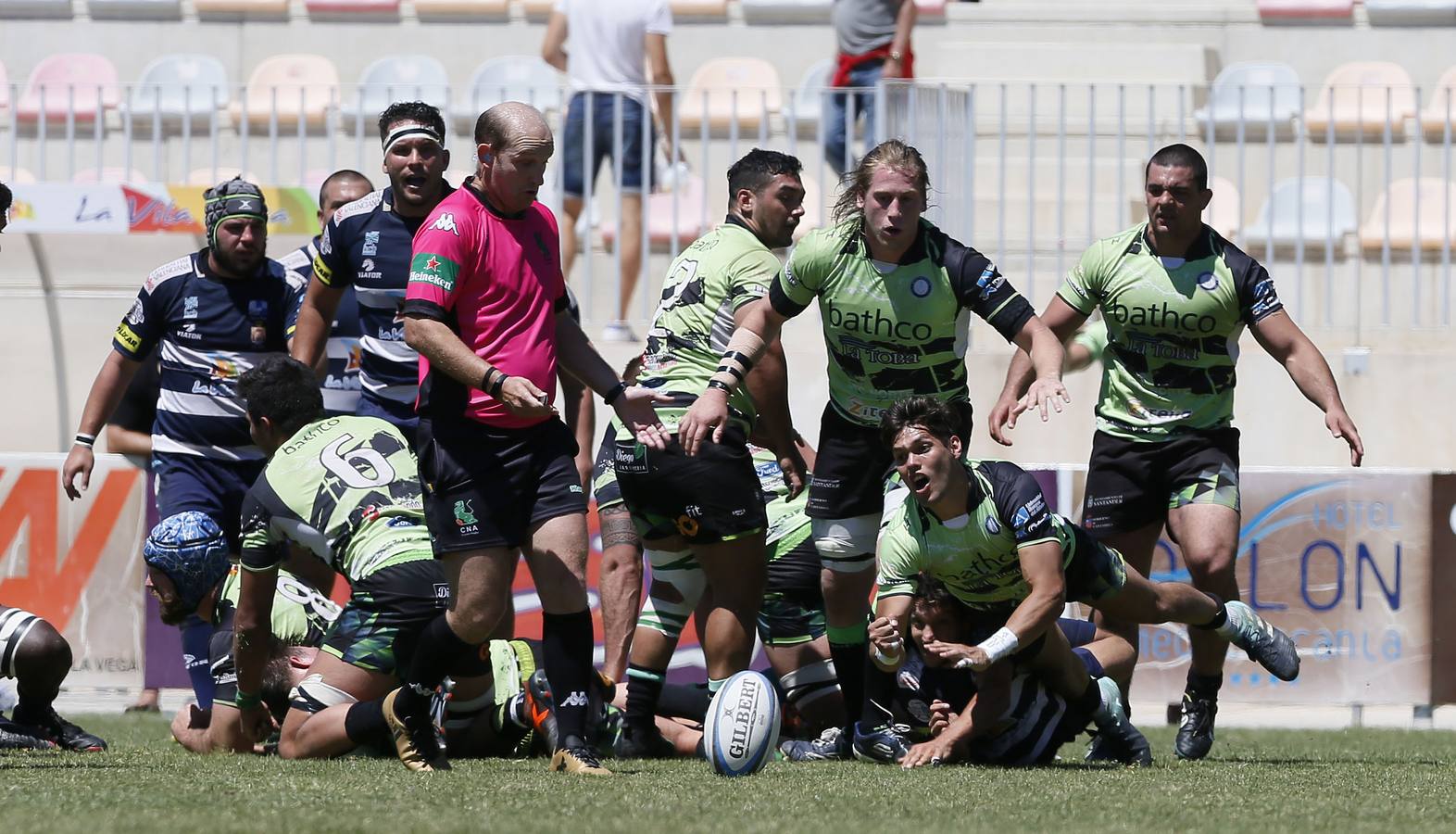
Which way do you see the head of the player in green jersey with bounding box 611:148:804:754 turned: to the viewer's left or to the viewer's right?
to the viewer's right

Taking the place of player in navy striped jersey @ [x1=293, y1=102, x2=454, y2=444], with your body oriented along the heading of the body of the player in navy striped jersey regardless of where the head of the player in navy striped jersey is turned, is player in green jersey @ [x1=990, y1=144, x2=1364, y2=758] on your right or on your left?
on your left

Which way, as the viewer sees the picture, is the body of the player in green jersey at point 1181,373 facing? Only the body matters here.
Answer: toward the camera

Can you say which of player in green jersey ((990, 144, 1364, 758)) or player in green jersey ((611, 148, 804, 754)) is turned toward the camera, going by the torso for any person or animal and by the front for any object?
player in green jersey ((990, 144, 1364, 758))

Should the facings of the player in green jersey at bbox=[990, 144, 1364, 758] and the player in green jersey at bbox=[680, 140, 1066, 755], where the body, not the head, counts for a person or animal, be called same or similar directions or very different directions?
same or similar directions

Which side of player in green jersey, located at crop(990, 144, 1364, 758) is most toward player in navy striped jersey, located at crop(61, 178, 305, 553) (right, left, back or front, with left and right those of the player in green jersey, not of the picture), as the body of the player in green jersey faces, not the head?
right

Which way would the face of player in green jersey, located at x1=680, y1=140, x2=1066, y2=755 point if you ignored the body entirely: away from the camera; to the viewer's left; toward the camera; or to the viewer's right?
toward the camera

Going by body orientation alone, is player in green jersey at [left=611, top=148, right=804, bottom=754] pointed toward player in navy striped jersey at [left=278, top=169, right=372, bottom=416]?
no

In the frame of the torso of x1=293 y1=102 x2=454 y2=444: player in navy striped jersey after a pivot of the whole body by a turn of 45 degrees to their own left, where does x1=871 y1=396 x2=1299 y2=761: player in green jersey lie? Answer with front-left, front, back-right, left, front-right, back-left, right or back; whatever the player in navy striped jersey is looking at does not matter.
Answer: front

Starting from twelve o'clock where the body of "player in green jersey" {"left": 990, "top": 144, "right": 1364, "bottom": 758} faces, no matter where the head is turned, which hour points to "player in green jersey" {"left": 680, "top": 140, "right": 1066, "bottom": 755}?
"player in green jersey" {"left": 680, "top": 140, "right": 1066, "bottom": 755} is roughly at 2 o'clock from "player in green jersey" {"left": 990, "top": 144, "right": 1364, "bottom": 758}.

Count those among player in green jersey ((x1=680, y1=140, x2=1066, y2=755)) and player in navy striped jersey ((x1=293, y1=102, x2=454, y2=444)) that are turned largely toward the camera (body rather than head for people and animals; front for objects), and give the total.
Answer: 2

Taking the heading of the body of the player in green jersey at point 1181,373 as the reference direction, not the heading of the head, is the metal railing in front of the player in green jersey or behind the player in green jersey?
behind

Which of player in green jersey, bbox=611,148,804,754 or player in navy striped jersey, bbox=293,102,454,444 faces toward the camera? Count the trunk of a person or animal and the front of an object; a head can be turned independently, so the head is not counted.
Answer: the player in navy striped jersey
